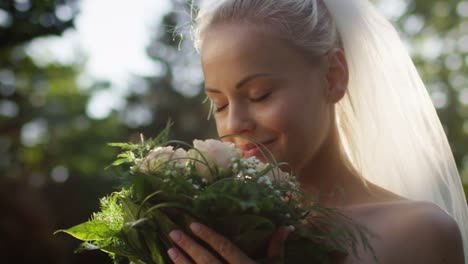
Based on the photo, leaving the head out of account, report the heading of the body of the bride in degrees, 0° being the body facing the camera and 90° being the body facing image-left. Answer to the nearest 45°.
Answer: approximately 45°
